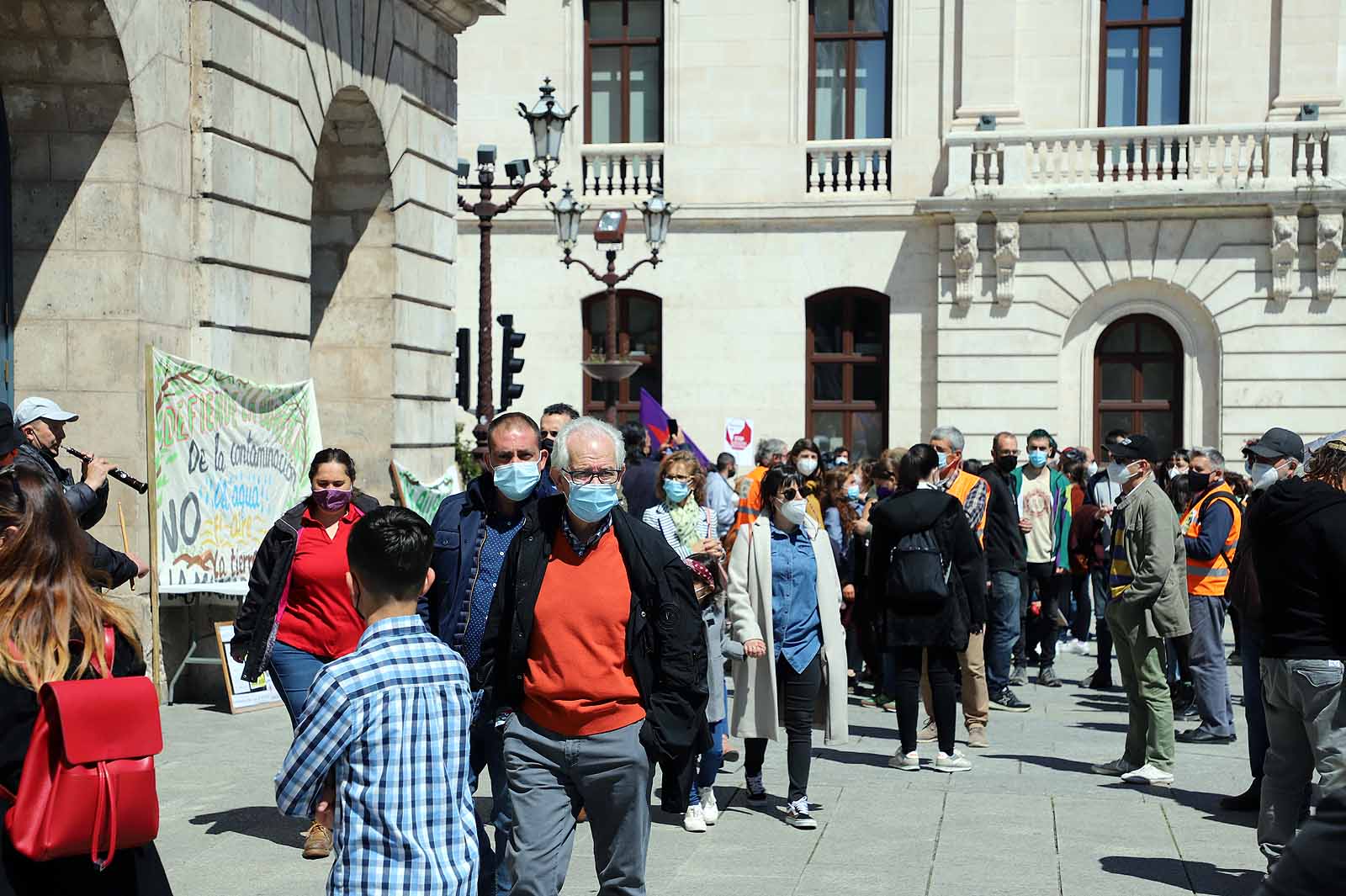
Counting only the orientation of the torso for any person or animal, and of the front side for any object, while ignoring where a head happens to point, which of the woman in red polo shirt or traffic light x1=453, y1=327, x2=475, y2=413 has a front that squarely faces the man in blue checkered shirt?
the woman in red polo shirt

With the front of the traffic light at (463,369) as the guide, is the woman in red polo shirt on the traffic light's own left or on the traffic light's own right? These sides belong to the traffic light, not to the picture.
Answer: on the traffic light's own left

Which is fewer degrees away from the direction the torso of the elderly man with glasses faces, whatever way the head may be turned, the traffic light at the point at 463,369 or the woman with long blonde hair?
the woman with long blonde hair

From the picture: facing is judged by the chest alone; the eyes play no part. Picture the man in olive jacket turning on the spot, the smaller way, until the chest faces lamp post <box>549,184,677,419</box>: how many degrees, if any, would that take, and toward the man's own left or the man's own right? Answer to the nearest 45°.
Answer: approximately 45° to the man's own right

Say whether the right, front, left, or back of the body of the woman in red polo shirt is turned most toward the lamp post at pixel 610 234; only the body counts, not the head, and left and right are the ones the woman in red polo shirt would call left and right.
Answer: back

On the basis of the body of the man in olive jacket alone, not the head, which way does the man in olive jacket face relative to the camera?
to the viewer's left
